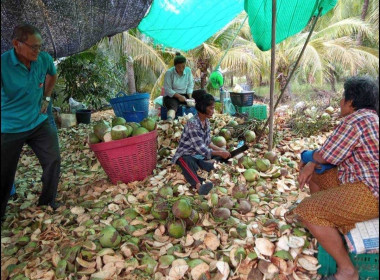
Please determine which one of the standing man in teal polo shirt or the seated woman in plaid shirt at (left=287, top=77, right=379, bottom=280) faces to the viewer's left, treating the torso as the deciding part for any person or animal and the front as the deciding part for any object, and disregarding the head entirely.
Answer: the seated woman in plaid shirt

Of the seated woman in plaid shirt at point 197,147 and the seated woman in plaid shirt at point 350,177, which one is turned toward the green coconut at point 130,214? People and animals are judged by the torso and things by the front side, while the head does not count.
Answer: the seated woman in plaid shirt at point 350,177

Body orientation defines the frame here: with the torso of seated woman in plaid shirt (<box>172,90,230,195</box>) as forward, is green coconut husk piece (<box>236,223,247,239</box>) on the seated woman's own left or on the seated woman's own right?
on the seated woman's own right

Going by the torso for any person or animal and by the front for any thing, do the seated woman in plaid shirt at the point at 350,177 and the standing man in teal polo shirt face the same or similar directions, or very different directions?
very different directions

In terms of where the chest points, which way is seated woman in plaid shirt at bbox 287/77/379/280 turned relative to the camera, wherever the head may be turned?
to the viewer's left

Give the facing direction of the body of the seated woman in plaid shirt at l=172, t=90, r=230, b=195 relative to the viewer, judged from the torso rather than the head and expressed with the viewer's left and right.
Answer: facing to the right of the viewer

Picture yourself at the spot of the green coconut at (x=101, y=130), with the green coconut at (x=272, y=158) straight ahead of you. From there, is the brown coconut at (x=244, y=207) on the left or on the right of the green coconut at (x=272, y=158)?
right

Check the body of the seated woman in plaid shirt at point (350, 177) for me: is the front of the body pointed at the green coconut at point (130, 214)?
yes
